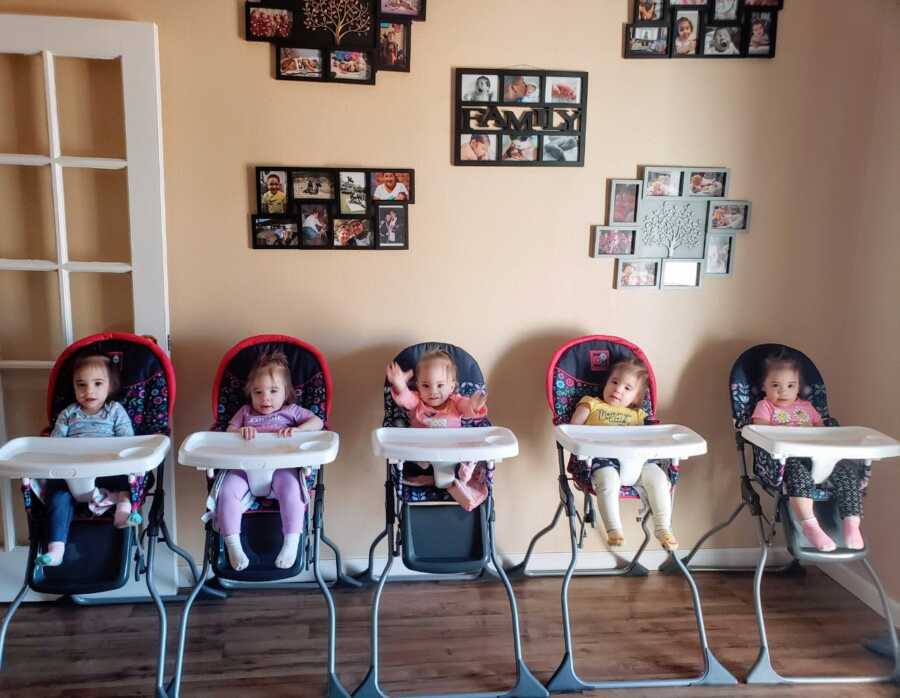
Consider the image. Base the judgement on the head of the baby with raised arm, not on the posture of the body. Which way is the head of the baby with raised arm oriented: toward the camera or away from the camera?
toward the camera

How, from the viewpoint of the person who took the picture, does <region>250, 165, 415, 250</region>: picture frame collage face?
facing the viewer

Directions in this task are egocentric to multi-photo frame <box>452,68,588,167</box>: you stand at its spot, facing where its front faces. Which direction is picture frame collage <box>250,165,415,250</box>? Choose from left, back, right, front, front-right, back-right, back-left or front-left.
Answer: right

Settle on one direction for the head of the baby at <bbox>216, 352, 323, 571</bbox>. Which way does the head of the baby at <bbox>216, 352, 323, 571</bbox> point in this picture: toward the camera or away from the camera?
toward the camera

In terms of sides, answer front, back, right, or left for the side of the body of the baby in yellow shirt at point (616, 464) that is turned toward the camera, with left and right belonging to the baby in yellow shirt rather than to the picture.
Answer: front

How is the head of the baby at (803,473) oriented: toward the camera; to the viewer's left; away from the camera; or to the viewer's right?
toward the camera

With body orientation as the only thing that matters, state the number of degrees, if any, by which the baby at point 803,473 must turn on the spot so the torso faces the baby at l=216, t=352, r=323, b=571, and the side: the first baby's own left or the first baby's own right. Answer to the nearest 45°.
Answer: approximately 45° to the first baby's own right

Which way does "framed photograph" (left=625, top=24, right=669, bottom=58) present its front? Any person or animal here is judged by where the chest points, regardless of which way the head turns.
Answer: toward the camera

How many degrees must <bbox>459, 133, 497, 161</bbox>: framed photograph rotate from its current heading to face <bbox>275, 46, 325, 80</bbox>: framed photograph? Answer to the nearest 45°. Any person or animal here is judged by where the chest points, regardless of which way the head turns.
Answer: approximately 90° to its right

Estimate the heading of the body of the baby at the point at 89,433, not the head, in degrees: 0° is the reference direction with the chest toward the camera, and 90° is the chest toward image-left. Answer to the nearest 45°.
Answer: approximately 0°

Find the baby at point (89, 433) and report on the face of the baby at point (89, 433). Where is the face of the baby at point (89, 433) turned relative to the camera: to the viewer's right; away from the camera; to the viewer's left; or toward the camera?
toward the camera
